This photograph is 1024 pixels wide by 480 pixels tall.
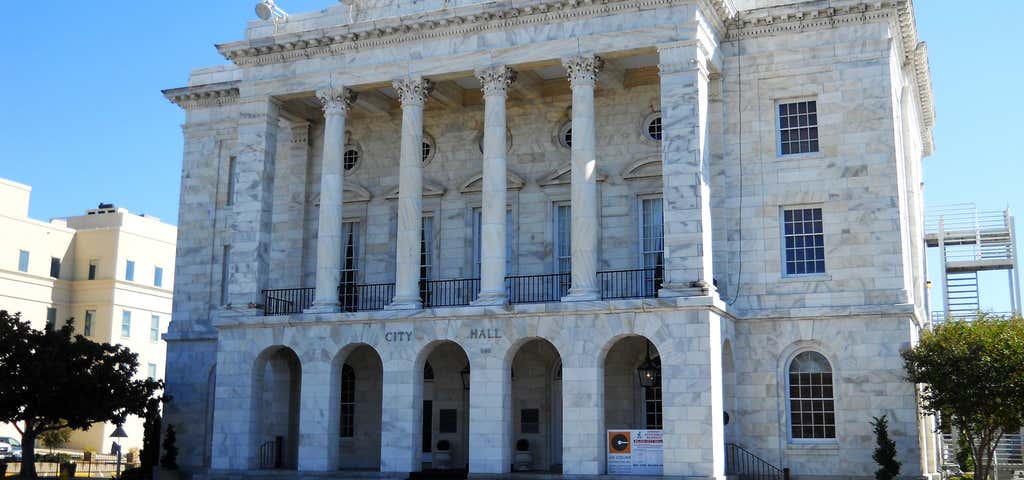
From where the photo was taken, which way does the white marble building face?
toward the camera

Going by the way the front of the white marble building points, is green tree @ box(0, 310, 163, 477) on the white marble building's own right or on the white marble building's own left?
on the white marble building's own right

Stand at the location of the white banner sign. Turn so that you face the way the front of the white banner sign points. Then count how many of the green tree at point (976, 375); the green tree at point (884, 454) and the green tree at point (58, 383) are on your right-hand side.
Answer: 1

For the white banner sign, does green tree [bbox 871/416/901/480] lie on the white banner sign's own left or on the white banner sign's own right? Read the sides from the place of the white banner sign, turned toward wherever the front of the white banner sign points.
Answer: on the white banner sign's own left

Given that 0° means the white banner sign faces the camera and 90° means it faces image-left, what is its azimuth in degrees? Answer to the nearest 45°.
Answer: approximately 0°

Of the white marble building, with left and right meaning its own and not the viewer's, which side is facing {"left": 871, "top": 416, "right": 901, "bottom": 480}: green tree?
left

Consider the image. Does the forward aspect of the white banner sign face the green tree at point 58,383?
no
